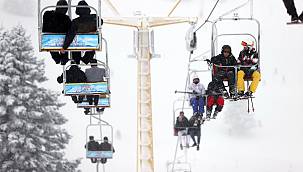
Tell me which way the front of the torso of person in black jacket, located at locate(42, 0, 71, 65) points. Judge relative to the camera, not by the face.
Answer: away from the camera

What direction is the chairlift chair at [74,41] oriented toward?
away from the camera

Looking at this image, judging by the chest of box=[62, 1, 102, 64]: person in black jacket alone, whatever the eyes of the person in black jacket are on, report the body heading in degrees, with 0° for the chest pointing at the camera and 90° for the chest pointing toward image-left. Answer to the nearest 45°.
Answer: approximately 180°

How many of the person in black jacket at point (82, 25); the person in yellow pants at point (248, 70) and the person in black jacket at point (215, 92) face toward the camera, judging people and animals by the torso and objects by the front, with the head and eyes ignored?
2

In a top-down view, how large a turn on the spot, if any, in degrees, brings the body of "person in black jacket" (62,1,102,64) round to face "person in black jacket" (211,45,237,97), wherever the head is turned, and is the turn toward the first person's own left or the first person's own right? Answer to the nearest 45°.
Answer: approximately 45° to the first person's own right

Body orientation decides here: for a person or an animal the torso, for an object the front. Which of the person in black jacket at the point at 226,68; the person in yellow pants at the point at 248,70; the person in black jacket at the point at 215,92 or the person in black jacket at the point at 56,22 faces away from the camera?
the person in black jacket at the point at 56,22

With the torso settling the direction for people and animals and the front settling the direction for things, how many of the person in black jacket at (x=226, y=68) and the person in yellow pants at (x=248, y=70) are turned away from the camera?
0

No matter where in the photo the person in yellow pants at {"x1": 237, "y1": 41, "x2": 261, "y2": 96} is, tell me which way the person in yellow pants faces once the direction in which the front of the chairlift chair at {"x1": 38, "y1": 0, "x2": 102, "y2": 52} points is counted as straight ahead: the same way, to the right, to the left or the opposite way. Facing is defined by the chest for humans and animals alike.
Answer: the opposite way

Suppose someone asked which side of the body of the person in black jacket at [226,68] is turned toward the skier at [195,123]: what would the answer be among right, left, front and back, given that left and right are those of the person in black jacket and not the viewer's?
back

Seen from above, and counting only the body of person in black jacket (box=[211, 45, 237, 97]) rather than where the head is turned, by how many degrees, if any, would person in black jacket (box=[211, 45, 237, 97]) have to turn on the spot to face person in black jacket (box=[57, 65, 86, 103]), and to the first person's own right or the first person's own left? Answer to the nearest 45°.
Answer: approximately 45° to the first person's own right

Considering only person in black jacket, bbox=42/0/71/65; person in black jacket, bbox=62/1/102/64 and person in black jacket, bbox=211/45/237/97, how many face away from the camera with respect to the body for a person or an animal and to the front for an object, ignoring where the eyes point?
2
